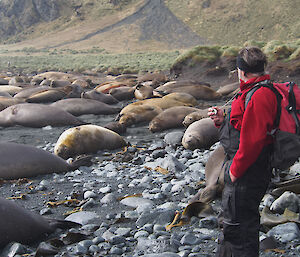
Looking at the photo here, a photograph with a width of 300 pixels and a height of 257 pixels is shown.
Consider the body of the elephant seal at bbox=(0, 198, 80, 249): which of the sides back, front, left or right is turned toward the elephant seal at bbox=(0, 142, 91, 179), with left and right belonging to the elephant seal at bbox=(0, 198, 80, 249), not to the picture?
right

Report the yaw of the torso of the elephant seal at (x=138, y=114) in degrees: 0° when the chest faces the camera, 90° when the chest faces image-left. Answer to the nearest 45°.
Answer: approximately 45°

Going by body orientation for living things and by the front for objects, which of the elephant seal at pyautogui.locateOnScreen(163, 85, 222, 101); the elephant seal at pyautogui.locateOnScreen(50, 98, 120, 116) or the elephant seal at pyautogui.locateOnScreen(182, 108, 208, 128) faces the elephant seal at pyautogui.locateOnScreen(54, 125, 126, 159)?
the elephant seal at pyautogui.locateOnScreen(182, 108, 208, 128)

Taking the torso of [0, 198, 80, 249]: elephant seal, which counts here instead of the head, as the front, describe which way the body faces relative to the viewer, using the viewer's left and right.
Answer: facing to the left of the viewer

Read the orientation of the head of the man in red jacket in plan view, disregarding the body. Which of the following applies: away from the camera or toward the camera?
away from the camera

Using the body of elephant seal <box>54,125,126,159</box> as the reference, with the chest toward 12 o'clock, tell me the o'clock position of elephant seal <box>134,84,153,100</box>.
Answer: elephant seal <box>134,84,153,100</box> is roughly at 5 o'clock from elephant seal <box>54,125,126,159</box>.

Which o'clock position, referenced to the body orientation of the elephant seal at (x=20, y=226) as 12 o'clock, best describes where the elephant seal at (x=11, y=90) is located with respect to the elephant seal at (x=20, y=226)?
the elephant seal at (x=11, y=90) is roughly at 3 o'clock from the elephant seal at (x=20, y=226).
